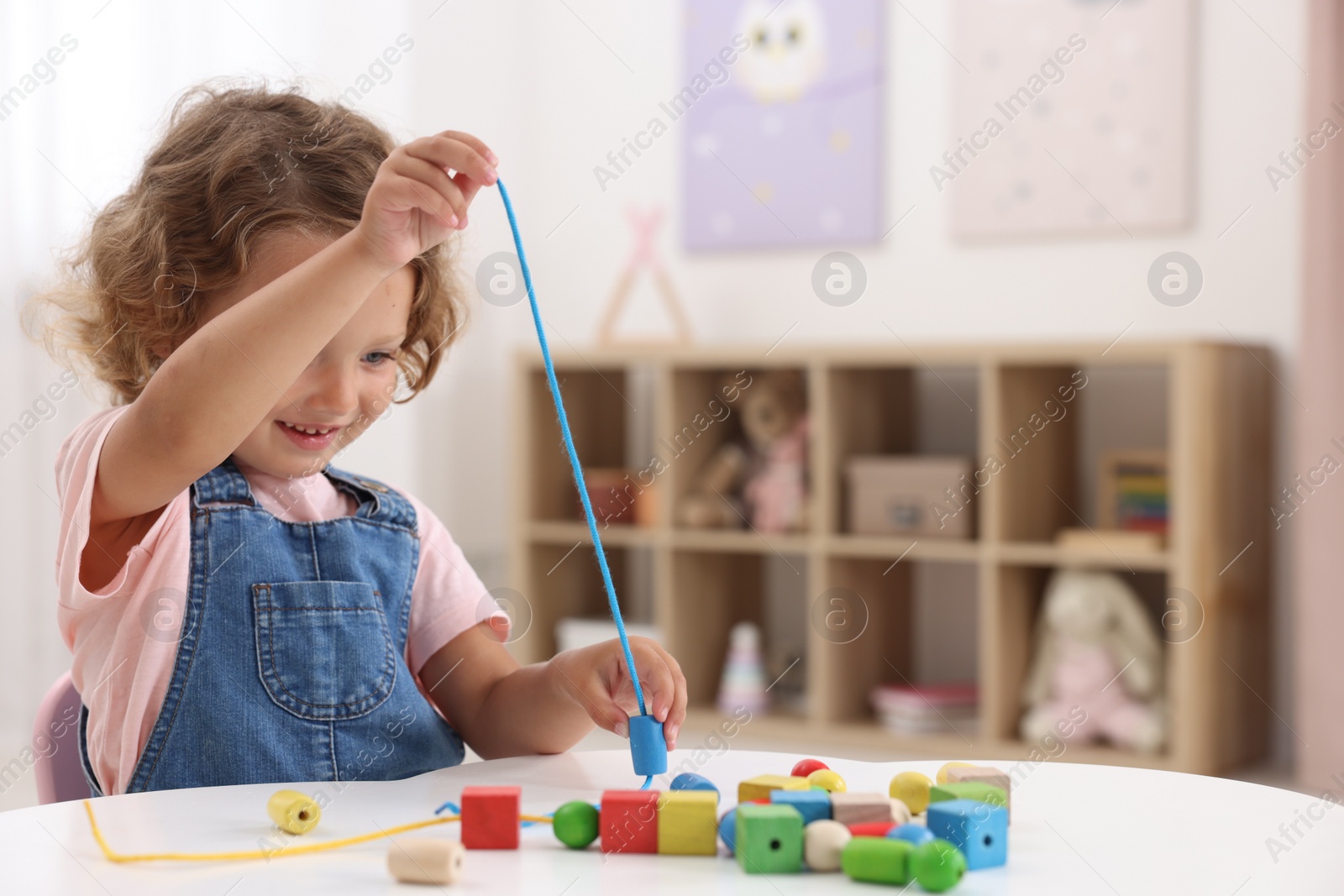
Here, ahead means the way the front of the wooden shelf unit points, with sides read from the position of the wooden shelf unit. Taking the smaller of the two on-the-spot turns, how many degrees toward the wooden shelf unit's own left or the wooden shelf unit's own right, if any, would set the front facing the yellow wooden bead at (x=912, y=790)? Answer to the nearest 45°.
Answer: approximately 45° to the wooden shelf unit's own left

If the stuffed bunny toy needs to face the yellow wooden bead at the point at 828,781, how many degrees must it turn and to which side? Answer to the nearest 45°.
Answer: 0° — it already faces it

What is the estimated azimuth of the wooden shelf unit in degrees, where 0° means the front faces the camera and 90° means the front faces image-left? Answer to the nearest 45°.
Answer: approximately 45°

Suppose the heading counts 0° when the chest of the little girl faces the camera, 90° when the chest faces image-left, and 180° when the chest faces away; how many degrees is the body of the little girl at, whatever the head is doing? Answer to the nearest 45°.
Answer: approximately 315°

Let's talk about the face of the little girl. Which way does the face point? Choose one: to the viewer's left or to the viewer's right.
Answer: to the viewer's right
